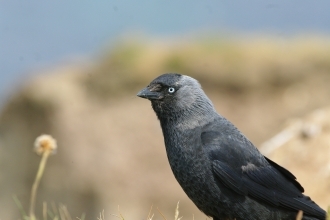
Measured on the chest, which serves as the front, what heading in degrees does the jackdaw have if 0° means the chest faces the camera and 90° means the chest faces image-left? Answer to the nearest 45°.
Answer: approximately 90°
